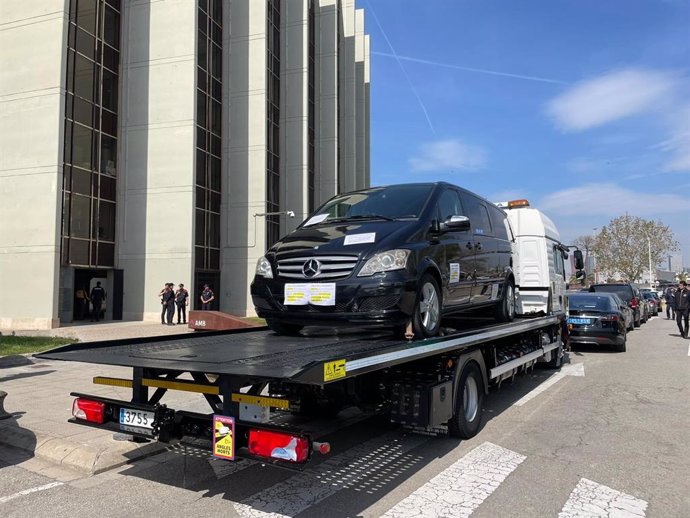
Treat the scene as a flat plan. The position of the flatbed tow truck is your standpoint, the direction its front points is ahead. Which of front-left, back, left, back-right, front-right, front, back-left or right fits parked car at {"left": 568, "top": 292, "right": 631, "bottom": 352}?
front

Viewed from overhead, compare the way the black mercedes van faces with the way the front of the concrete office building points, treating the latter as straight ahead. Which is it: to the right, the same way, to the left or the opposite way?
to the right

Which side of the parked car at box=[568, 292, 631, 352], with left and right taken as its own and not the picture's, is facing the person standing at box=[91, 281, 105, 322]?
left

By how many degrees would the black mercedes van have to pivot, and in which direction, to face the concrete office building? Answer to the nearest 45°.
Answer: approximately 90° to its right

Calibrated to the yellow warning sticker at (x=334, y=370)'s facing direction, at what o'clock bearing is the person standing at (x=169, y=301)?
The person standing is roughly at 7 o'clock from the yellow warning sticker.

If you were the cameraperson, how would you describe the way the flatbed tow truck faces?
facing away from the viewer and to the right of the viewer

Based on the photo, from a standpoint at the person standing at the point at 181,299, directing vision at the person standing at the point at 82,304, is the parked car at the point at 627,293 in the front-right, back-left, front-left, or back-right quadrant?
back-right

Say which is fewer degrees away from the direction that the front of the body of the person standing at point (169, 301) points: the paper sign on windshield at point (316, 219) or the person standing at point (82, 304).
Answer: the paper sign on windshield

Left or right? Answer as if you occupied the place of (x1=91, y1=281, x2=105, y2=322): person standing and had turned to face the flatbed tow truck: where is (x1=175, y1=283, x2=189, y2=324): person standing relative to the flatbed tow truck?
left

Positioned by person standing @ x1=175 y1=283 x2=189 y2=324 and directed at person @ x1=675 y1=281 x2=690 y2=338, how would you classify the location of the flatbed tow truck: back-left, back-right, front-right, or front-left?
front-right

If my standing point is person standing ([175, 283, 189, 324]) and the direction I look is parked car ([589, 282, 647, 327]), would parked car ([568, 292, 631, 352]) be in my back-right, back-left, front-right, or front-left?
front-right

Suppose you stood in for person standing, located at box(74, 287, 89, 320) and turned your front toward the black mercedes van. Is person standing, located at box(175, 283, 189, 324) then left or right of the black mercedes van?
left

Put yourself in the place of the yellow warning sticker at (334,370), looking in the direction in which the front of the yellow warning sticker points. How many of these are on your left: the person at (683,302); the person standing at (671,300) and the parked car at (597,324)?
3

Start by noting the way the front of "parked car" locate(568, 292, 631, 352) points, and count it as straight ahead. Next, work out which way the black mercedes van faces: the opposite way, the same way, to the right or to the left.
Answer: the opposite way

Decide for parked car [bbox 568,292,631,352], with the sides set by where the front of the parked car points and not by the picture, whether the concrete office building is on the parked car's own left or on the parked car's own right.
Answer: on the parked car's own left

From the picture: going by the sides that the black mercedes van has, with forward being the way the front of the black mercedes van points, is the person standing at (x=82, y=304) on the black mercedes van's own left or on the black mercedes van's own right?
on the black mercedes van's own right

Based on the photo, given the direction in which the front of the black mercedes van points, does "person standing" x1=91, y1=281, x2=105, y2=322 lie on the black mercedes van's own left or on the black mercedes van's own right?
on the black mercedes van's own right

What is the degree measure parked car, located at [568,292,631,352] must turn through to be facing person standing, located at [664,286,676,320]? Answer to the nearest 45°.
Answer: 0° — it already faces them
